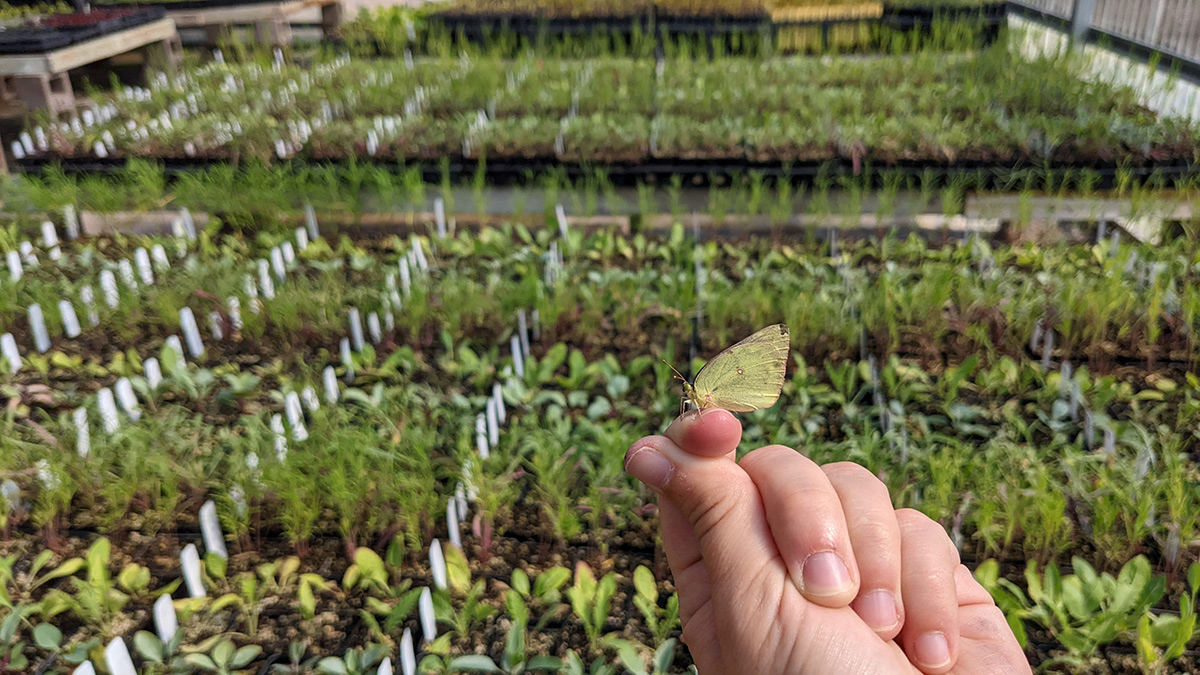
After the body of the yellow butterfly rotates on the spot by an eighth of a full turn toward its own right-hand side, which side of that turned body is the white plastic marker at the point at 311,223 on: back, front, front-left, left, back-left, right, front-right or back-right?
front

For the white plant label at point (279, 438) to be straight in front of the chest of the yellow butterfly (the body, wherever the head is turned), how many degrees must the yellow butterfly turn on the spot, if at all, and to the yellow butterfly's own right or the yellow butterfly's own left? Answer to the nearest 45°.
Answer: approximately 45° to the yellow butterfly's own right

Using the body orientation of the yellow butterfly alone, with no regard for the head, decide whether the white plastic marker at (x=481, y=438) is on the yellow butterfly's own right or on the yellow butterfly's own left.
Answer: on the yellow butterfly's own right

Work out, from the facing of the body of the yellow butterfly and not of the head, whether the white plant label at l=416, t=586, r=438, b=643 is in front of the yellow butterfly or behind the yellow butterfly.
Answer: in front

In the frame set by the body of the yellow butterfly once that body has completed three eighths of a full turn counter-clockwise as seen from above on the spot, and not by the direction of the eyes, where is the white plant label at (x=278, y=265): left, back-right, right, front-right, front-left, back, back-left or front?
back

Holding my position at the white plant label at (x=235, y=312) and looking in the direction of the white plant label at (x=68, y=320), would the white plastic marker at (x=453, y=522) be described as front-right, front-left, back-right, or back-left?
back-left

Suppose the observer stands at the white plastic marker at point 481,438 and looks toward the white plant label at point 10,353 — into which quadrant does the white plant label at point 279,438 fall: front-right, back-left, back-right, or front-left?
front-left

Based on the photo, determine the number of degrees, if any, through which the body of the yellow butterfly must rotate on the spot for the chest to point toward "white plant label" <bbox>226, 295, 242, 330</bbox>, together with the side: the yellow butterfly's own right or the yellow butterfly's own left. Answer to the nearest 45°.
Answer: approximately 45° to the yellow butterfly's own right

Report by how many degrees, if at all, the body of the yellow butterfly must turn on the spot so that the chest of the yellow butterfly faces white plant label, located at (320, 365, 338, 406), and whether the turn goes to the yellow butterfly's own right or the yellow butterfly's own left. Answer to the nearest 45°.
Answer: approximately 45° to the yellow butterfly's own right

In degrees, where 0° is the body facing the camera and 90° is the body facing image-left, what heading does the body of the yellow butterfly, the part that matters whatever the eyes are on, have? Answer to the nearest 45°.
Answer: approximately 90°

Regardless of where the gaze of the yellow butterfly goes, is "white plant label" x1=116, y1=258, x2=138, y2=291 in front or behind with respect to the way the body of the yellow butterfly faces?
in front

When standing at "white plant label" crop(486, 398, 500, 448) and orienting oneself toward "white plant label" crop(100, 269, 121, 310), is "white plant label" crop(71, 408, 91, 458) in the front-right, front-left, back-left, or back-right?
front-left

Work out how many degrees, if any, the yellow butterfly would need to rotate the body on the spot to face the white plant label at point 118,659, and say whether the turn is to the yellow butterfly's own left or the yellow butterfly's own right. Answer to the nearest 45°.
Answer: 0° — it already faces it

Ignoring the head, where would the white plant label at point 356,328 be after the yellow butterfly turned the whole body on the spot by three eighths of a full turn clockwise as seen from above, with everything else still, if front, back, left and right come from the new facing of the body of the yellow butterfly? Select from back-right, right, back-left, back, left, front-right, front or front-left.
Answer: left

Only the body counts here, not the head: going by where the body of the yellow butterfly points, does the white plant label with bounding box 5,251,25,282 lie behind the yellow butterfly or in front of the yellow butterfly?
in front
